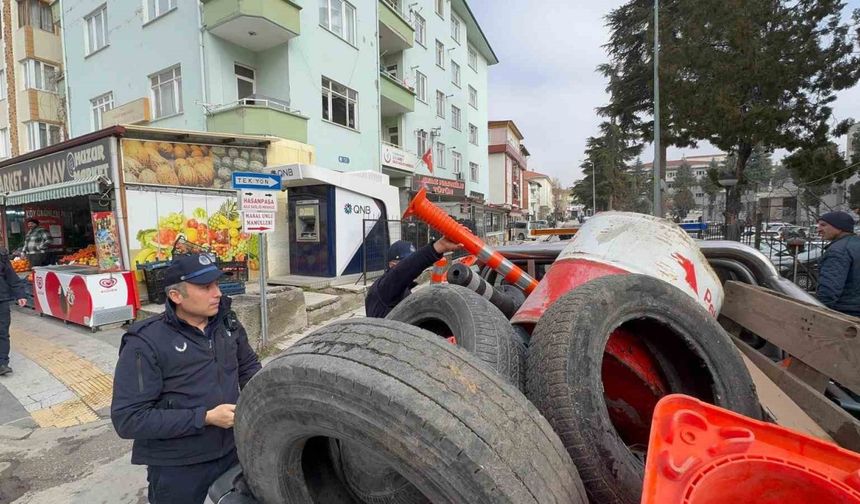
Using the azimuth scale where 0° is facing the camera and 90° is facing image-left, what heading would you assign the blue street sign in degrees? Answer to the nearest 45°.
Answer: approximately 0°

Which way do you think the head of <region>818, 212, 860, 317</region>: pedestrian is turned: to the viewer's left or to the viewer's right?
to the viewer's left

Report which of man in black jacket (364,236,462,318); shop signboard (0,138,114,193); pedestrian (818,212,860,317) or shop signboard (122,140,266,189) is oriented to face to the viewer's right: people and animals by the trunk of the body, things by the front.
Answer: the man in black jacket

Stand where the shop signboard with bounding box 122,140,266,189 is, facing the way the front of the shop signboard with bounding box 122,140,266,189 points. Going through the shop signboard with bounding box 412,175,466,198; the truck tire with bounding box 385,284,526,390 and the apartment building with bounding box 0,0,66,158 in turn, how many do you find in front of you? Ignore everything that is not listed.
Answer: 1

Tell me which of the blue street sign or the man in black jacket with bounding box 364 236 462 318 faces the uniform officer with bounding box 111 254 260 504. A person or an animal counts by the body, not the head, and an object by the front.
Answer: the blue street sign

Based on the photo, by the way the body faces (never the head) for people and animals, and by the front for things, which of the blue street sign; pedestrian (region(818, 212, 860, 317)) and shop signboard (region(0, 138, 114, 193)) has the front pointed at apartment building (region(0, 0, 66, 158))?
the pedestrian

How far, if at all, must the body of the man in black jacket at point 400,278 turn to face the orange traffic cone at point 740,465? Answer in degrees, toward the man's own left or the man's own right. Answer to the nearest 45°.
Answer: approximately 90° to the man's own right

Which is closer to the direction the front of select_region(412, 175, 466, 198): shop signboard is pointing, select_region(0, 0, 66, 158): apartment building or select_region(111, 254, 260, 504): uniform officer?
the uniform officer

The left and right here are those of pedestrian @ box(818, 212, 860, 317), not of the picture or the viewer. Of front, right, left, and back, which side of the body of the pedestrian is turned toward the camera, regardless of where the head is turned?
left

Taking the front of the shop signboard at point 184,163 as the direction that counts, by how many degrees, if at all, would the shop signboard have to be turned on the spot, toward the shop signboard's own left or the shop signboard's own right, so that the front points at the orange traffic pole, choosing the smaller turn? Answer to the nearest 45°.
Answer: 0° — it already faces it
